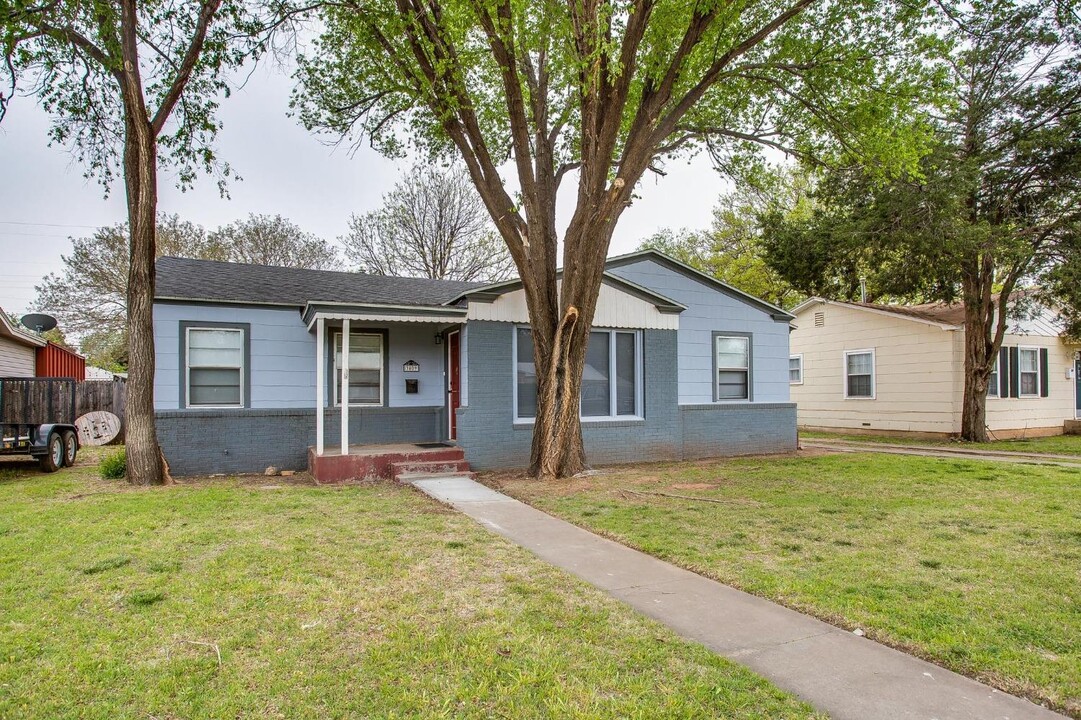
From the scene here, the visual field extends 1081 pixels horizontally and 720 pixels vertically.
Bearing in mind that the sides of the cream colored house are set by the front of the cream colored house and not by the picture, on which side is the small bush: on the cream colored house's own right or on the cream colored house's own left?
on the cream colored house's own right

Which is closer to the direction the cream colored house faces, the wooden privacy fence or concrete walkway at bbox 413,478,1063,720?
the concrete walkway

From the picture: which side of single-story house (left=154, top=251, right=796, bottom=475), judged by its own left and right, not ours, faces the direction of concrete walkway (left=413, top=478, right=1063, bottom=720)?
front

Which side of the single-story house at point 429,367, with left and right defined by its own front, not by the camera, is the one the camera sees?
front

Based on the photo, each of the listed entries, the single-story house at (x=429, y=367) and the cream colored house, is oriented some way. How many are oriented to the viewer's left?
0

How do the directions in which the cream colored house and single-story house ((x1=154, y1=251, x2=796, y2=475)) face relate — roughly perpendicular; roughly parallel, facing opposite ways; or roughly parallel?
roughly parallel

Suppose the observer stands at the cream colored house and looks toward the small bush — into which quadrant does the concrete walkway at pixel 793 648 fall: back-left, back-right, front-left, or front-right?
front-left

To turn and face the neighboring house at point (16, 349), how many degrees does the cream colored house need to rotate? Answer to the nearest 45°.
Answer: approximately 90° to its right

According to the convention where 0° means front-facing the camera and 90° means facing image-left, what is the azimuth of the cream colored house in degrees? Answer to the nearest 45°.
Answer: approximately 315°

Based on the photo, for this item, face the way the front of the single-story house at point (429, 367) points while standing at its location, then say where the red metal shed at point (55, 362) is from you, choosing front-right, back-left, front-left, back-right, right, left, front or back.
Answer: back-right

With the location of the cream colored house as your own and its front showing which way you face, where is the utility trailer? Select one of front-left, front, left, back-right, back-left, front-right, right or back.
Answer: right

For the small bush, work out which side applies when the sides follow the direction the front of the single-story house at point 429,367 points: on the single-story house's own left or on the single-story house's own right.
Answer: on the single-story house's own right
